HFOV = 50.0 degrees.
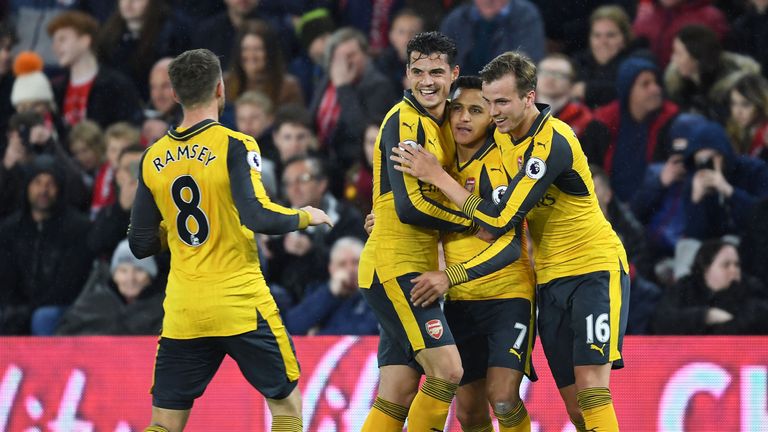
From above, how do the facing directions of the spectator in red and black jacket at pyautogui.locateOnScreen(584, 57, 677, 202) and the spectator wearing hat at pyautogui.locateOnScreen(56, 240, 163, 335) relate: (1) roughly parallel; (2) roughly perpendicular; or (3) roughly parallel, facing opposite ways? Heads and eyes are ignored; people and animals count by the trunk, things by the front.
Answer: roughly parallel

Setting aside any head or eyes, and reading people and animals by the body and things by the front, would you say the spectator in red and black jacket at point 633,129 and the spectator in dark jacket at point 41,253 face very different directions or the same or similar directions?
same or similar directions

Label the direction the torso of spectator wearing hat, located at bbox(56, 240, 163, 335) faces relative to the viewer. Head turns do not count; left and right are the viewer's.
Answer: facing the viewer

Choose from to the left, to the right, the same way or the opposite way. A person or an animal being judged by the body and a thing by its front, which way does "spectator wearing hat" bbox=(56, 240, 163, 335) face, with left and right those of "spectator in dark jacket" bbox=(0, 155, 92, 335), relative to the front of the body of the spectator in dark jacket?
the same way

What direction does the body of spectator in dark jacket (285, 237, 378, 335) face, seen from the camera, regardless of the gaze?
toward the camera

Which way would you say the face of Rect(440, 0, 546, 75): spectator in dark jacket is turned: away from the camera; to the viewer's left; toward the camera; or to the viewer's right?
toward the camera

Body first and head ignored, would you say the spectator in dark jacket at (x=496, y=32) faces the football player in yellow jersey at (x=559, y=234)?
yes

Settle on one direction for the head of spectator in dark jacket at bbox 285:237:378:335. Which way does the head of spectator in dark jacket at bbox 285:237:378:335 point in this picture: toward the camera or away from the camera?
toward the camera

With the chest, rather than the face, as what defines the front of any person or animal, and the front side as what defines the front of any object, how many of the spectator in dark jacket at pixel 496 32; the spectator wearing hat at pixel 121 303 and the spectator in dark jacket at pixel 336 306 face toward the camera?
3

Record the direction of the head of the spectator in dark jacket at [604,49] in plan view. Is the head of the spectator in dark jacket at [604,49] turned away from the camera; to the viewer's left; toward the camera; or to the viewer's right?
toward the camera

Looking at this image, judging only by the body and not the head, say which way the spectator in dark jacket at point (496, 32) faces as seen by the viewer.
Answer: toward the camera

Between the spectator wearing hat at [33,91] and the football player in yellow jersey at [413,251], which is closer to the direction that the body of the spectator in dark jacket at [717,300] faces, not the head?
the football player in yellow jersey

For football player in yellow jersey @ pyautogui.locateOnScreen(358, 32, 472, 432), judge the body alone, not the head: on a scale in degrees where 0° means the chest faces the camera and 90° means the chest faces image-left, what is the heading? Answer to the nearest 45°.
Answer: approximately 315°

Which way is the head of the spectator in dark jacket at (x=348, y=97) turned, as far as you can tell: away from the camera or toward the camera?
toward the camera

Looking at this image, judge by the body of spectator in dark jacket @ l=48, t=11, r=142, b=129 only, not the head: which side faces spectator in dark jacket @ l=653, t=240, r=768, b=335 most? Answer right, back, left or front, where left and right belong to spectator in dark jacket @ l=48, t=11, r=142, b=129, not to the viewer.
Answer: left
